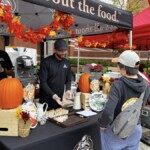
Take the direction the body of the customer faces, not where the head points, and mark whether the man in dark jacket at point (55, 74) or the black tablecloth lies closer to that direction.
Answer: the man in dark jacket

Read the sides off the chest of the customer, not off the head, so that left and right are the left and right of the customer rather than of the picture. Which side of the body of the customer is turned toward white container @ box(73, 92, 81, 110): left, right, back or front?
front

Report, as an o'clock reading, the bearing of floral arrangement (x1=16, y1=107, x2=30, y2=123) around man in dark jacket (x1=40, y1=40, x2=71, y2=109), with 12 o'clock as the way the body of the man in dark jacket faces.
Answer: The floral arrangement is roughly at 2 o'clock from the man in dark jacket.

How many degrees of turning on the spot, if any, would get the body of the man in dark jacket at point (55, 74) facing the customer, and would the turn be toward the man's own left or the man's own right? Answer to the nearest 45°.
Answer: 0° — they already face them

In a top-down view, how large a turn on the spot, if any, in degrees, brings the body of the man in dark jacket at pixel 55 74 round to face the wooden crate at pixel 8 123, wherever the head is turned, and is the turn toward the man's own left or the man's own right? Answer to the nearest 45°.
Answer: approximately 45° to the man's own right

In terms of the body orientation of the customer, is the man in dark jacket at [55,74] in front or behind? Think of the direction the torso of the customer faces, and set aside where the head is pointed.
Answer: in front

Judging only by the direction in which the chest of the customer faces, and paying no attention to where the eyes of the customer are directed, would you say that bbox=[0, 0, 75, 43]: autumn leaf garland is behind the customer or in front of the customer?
in front

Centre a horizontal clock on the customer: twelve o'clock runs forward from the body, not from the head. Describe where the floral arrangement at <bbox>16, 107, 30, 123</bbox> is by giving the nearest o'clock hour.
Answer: The floral arrangement is roughly at 10 o'clock from the customer.

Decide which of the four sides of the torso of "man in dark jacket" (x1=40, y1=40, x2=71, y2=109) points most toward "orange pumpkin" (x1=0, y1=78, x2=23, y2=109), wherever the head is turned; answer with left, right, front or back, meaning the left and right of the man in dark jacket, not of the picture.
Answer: right

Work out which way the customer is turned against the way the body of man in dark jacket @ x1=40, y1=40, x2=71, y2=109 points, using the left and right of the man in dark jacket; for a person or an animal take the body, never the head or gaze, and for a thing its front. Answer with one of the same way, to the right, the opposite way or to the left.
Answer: the opposite way

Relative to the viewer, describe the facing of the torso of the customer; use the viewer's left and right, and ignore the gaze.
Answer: facing away from the viewer and to the left of the viewer

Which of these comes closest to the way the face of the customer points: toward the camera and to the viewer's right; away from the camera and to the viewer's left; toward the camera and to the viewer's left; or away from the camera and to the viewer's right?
away from the camera and to the viewer's left
